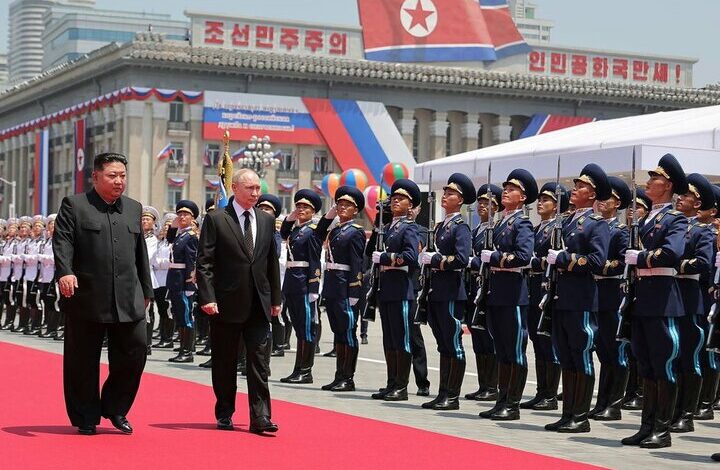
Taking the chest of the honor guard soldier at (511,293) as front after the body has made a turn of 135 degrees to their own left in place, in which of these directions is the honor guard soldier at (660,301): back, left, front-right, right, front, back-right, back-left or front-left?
front-right

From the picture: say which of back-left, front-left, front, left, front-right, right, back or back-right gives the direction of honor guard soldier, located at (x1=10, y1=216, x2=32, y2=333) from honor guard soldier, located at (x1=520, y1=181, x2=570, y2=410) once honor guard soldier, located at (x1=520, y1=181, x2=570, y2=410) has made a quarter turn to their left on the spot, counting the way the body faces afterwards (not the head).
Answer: back

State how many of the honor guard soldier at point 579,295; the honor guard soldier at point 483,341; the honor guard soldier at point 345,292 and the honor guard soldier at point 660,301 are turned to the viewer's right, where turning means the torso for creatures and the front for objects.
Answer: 0

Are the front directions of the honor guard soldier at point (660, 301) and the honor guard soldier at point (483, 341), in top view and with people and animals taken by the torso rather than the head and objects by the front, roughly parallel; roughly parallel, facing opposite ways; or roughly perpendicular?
roughly parallel

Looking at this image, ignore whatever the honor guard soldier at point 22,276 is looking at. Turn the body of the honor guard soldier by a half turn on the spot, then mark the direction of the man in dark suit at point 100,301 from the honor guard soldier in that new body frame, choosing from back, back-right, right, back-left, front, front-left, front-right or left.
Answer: back-right

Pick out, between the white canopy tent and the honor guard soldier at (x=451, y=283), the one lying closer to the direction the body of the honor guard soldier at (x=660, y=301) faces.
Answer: the honor guard soldier

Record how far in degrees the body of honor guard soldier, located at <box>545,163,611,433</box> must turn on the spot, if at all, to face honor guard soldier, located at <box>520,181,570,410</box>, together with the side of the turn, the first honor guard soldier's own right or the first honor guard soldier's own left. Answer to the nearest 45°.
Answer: approximately 135° to the first honor guard soldier's own right

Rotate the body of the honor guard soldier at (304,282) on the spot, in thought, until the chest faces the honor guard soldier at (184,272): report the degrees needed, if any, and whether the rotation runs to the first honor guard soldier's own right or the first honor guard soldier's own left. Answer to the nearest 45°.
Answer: approximately 90° to the first honor guard soldier's own right

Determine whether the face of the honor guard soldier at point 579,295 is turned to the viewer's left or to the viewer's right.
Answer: to the viewer's left

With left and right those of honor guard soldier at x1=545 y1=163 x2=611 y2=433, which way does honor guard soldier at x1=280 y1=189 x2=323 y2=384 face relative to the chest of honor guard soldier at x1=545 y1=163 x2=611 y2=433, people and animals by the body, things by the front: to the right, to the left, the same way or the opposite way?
the same way

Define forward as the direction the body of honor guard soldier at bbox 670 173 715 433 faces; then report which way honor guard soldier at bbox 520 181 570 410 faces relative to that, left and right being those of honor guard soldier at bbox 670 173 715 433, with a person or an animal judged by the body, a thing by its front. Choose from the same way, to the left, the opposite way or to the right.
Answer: the same way

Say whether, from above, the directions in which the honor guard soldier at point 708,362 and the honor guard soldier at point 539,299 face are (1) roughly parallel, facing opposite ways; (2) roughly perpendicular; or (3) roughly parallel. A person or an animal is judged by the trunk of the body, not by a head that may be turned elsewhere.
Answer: roughly parallel

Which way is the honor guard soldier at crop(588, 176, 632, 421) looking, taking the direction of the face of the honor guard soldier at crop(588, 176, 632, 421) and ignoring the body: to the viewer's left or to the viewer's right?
to the viewer's left

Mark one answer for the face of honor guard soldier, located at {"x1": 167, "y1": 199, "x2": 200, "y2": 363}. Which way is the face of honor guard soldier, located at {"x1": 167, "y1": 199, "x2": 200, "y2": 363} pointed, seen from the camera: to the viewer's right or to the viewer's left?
to the viewer's left

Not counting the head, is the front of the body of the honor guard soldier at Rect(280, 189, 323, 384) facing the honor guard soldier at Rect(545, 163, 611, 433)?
no

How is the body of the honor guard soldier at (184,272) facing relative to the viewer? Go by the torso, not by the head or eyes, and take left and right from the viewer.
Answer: facing the viewer and to the left of the viewer

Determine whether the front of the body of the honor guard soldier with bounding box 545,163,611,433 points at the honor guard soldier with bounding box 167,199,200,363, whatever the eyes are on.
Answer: no

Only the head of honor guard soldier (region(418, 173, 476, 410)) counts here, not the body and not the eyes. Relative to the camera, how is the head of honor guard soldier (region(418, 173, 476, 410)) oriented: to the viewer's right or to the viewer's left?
to the viewer's left
